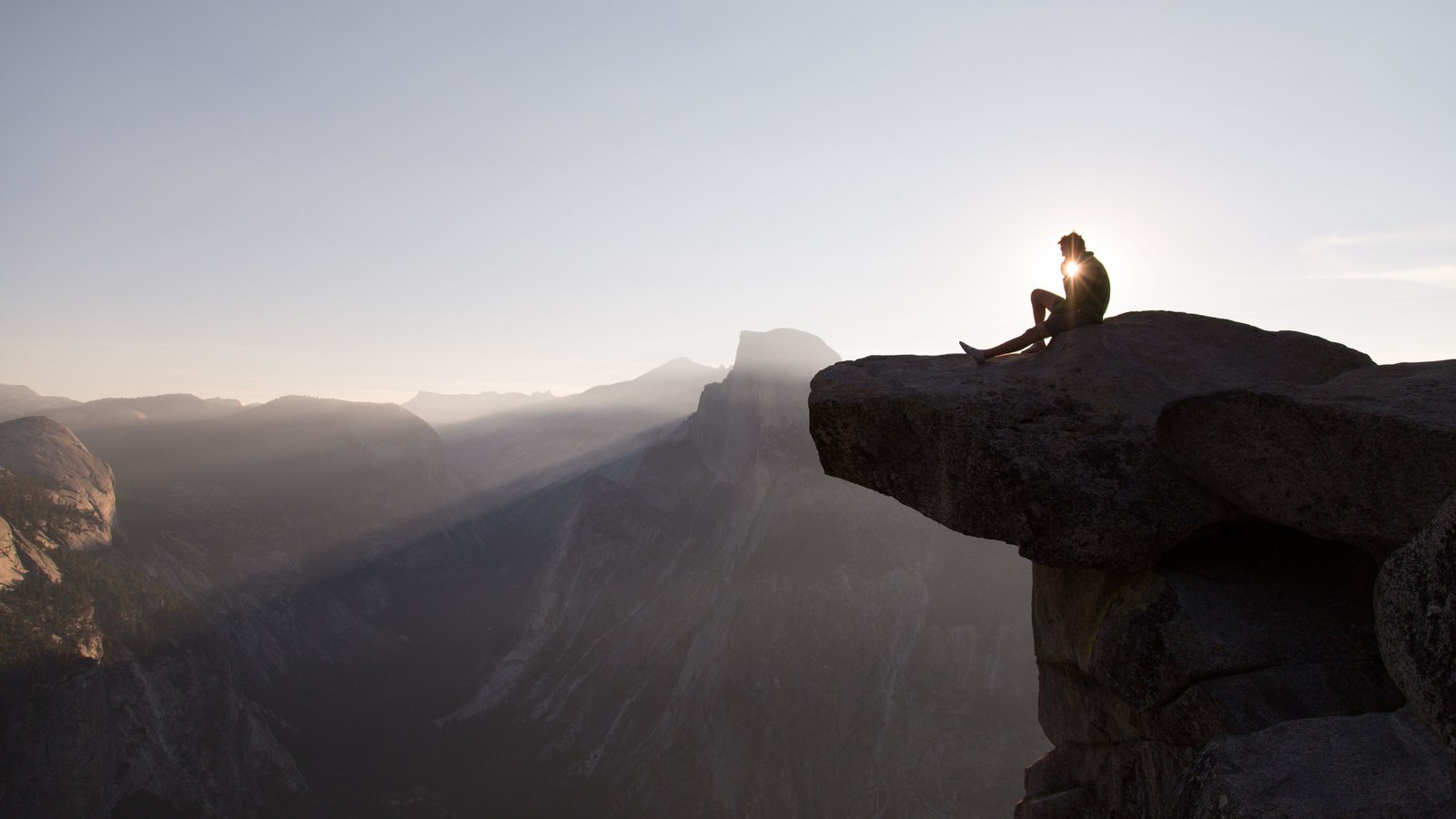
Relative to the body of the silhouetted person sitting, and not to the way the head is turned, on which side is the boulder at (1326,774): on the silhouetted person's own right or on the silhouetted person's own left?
on the silhouetted person's own left

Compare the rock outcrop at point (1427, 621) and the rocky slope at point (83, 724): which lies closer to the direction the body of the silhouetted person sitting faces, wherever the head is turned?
the rocky slope

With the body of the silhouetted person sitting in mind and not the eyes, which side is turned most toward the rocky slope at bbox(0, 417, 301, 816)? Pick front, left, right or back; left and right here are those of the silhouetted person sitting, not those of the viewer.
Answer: front

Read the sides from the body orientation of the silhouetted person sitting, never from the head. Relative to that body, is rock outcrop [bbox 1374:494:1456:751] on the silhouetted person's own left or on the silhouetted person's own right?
on the silhouetted person's own left

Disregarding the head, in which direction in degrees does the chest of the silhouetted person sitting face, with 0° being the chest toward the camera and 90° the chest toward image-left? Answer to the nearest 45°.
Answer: approximately 90°

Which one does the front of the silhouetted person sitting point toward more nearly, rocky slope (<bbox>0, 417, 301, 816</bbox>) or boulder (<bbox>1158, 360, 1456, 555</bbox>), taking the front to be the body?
the rocky slope

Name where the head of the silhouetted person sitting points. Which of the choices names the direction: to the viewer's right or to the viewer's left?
to the viewer's left
